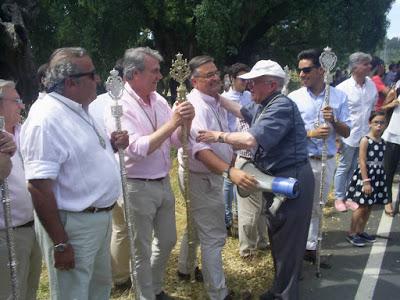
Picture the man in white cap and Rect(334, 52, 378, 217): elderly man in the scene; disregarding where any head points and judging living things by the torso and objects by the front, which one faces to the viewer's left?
the man in white cap

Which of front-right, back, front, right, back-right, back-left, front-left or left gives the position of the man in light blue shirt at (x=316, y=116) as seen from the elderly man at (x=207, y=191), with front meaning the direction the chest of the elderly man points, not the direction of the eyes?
left

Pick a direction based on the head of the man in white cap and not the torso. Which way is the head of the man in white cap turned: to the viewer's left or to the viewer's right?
to the viewer's left

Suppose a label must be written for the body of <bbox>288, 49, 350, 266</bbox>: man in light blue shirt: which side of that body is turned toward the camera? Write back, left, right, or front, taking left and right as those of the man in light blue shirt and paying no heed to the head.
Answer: front

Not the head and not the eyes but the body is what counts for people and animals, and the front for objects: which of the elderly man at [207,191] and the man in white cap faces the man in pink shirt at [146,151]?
the man in white cap

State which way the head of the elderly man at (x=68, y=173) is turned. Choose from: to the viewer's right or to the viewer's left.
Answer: to the viewer's right

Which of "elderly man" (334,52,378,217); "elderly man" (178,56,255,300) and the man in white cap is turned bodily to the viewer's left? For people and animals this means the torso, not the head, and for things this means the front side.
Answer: the man in white cap

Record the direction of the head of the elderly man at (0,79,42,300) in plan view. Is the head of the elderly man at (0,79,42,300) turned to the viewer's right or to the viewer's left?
to the viewer's right

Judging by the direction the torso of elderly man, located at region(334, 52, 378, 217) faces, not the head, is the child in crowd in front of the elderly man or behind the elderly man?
in front

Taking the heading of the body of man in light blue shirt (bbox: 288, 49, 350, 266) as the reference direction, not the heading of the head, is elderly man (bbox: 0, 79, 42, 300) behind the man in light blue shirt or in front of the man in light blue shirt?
in front

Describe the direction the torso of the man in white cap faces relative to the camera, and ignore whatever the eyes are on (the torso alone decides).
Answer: to the viewer's left

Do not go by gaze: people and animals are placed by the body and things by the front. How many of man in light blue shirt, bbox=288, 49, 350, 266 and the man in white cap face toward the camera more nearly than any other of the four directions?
1

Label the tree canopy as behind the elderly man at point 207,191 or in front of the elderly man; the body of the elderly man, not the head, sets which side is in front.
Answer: behind

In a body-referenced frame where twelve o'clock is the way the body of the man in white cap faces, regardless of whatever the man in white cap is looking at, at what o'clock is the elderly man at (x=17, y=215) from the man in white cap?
The elderly man is roughly at 11 o'clock from the man in white cap.

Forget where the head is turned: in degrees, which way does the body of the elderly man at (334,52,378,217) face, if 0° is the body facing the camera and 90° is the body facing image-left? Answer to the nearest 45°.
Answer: approximately 315°

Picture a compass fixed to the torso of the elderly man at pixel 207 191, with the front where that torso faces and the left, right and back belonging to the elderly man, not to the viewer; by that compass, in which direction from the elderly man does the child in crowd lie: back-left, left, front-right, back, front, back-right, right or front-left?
left
